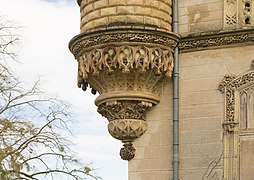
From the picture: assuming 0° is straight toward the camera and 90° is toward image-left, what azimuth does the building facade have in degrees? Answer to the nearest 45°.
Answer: approximately 0°
